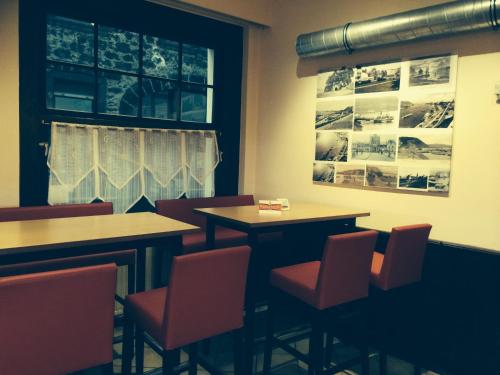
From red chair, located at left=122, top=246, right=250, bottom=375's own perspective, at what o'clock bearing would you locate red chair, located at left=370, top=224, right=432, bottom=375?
red chair, located at left=370, top=224, right=432, bottom=375 is roughly at 4 o'clock from red chair, located at left=122, top=246, right=250, bottom=375.

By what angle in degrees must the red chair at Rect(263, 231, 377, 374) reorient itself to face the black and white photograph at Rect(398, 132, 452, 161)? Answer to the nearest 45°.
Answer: approximately 90° to its right

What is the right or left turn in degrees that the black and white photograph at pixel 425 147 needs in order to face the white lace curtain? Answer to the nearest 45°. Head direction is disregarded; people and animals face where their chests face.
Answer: approximately 45° to its right

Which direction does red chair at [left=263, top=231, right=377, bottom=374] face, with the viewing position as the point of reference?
facing away from the viewer and to the left of the viewer

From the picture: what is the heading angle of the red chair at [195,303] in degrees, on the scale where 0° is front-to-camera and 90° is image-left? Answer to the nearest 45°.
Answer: approximately 135°

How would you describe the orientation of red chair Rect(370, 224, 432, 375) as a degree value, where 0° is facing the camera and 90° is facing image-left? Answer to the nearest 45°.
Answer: approximately 135°

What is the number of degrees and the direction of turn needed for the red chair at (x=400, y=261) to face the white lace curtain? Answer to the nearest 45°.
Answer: approximately 45° to its left

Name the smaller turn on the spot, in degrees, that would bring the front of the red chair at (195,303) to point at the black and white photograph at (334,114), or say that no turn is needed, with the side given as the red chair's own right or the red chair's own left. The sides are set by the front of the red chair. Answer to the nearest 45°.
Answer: approximately 90° to the red chair's own right

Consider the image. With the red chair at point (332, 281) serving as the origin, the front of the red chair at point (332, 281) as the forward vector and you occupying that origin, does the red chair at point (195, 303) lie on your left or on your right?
on your left

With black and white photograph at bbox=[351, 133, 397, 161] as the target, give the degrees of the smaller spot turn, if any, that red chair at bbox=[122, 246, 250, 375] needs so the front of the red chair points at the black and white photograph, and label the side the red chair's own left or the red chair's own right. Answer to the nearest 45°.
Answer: approximately 90° to the red chair's own right
